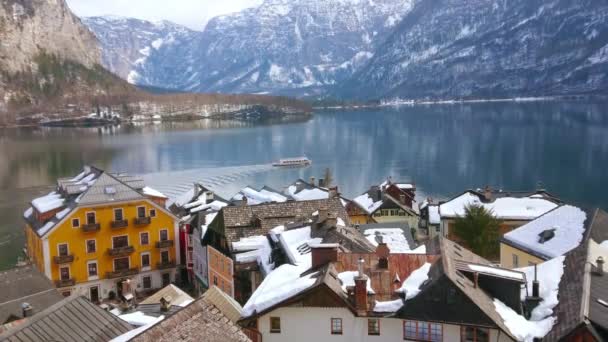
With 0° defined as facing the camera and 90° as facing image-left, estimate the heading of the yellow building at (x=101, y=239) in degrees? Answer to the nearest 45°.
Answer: approximately 0°
